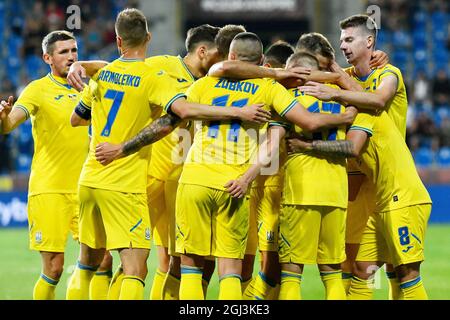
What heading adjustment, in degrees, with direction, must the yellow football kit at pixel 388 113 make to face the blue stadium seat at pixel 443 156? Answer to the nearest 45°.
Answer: approximately 135° to its right

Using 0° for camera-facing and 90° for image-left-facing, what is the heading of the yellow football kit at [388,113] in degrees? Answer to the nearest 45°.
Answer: approximately 45°

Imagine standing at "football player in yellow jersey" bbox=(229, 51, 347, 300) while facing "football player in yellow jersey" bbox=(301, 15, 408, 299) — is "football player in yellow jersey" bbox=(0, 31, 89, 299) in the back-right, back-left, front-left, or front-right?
back-left

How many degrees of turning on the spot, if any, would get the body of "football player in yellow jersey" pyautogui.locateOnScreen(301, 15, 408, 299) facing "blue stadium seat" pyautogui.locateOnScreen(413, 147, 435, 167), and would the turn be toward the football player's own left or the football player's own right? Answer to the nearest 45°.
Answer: approximately 135° to the football player's own right

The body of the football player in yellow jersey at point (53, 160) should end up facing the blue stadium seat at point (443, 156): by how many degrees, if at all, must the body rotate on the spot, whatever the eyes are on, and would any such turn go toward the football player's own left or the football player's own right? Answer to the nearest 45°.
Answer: approximately 90° to the football player's own left

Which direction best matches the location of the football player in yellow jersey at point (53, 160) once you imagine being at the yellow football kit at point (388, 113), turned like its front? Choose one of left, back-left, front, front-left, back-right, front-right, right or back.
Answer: front-right

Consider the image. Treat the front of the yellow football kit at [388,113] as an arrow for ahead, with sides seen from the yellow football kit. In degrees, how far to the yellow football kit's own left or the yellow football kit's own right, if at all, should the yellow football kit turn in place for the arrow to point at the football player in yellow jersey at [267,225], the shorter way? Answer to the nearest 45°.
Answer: approximately 45° to the yellow football kit's own right
